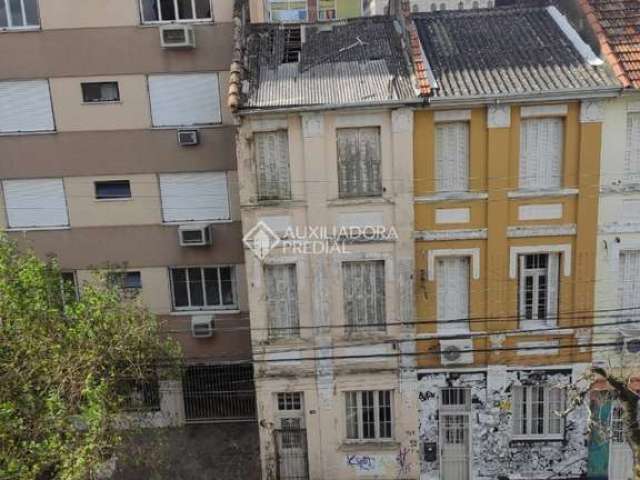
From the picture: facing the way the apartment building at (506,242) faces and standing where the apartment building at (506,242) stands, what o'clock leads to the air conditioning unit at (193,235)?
The air conditioning unit is roughly at 3 o'clock from the apartment building.

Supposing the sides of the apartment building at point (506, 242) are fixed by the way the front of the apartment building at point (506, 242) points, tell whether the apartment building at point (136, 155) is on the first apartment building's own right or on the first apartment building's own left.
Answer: on the first apartment building's own right

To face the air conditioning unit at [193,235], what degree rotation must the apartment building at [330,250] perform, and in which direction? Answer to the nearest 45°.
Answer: approximately 135° to its right

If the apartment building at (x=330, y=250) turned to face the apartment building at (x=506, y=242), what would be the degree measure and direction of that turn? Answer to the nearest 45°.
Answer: approximately 90° to its left

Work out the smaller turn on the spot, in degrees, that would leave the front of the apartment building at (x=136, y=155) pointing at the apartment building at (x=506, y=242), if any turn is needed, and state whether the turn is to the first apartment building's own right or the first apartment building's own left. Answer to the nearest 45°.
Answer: approximately 45° to the first apartment building's own left

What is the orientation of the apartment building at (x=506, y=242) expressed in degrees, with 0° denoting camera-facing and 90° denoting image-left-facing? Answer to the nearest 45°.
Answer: approximately 0°
